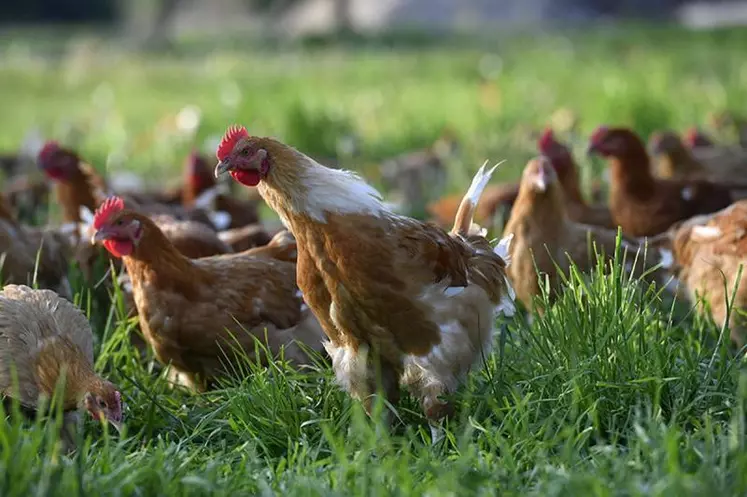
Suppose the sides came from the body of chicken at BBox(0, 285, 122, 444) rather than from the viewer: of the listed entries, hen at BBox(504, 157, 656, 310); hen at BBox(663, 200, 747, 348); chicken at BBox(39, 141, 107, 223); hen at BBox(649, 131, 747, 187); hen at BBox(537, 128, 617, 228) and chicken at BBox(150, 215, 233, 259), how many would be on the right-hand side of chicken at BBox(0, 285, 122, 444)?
0

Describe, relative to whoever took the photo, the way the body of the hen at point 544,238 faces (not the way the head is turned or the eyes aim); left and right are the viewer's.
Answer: facing the viewer and to the left of the viewer

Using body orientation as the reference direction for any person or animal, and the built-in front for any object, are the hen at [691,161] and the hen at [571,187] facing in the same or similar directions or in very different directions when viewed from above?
same or similar directions

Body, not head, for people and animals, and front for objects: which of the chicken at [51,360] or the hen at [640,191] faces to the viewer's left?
the hen

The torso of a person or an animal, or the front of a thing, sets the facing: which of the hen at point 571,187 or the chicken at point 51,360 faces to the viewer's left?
the hen

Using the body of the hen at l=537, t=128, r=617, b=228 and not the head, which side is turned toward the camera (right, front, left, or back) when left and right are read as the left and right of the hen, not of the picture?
left

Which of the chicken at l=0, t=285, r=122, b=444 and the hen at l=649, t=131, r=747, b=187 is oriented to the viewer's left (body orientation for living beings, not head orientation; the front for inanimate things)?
the hen

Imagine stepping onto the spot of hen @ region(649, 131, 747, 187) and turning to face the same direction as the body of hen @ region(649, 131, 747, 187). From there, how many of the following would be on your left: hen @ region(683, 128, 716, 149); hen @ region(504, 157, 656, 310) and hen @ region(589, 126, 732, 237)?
2

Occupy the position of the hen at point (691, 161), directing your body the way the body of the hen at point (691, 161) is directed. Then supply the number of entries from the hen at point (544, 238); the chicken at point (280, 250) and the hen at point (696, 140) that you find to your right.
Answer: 1

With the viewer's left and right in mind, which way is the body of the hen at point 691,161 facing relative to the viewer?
facing to the left of the viewer

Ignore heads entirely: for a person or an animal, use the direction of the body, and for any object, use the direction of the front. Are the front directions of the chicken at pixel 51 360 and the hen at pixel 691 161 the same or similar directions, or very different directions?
very different directions

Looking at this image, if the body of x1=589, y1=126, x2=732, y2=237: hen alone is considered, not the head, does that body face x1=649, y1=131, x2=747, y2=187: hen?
no

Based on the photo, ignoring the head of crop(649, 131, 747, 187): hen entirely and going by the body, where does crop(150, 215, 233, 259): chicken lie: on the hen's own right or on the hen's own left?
on the hen's own left

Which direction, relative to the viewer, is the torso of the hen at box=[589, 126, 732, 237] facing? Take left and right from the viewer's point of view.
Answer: facing to the left of the viewer
